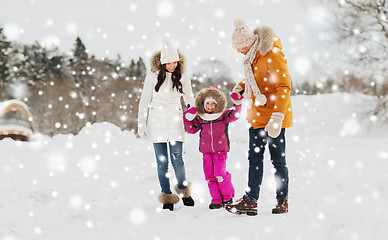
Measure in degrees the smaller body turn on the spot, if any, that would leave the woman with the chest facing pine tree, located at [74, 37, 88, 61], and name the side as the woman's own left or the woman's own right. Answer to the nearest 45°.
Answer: approximately 180°

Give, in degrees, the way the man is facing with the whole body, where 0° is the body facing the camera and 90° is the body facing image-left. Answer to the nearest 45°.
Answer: approximately 90°

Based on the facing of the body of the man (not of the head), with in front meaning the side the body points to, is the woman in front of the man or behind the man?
in front

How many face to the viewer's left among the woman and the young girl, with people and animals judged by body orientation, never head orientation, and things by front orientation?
0

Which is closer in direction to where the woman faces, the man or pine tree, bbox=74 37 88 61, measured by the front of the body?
the man

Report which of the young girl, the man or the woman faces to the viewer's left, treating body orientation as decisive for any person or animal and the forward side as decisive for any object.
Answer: the man

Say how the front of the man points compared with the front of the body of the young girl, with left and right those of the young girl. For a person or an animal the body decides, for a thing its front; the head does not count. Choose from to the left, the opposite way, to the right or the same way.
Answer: to the right

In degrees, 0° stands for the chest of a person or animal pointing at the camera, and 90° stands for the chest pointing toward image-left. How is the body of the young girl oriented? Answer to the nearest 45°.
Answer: approximately 0°

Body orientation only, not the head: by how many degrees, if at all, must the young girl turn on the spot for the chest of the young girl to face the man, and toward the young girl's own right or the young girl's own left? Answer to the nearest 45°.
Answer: approximately 45° to the young girl's own left
